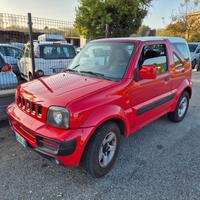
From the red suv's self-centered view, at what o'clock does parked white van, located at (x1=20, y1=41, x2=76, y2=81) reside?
The parked white van is roughly at 4 o'clock from the red suv.

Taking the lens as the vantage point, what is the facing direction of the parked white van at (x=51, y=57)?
facing away from the viewer and to the left of the viewer

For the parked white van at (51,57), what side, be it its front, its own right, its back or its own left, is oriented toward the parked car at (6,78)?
left

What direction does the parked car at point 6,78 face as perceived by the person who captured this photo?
facing away from the viewer and to the left of the viewer
